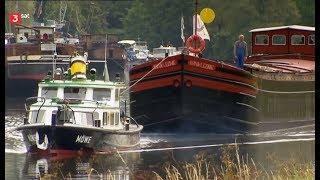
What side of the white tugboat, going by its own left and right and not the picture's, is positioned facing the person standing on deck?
back
